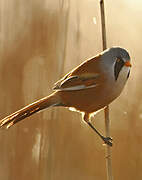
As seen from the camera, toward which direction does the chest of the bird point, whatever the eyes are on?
to the viewer's right
